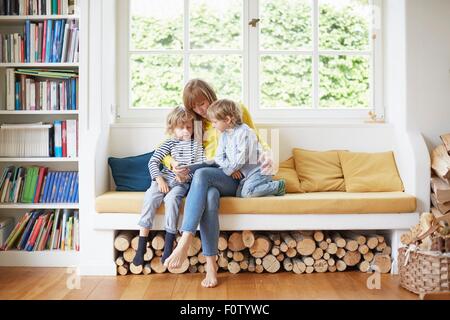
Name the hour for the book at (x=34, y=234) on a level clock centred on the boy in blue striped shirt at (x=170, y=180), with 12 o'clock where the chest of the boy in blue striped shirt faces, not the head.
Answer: The book is roughly at 4 o'clock from the boy in blue striped shirt.

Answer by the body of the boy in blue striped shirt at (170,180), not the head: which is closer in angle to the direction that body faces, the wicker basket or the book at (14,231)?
the wicker basket

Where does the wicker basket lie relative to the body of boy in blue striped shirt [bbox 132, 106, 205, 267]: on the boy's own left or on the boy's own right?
on the boy's own left

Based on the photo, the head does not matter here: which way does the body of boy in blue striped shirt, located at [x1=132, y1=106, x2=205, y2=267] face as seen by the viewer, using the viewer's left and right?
facing the viewer

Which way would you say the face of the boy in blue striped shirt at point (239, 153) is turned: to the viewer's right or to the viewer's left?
to the viewer's left

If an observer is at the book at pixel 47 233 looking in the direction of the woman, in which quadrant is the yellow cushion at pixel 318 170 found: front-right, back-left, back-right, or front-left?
front-left

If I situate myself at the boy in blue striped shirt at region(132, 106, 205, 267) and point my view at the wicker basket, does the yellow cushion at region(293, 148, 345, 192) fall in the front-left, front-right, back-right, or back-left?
front-left

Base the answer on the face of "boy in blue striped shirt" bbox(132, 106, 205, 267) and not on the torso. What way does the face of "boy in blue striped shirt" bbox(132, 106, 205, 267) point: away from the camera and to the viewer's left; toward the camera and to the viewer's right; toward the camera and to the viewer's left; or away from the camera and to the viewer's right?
toward the camera and to the viewer's right
